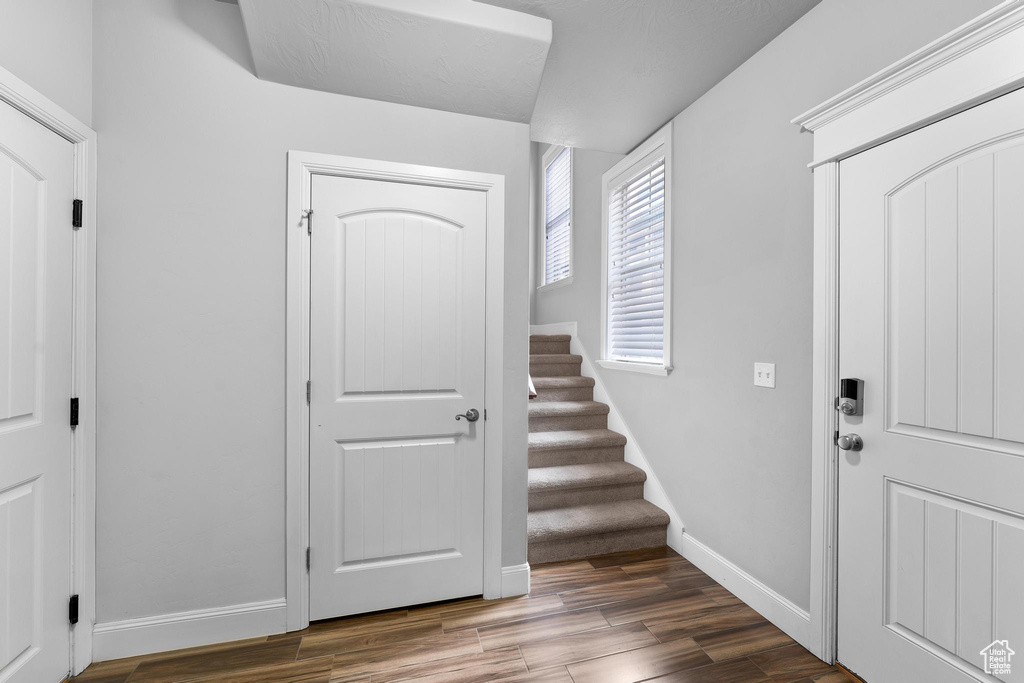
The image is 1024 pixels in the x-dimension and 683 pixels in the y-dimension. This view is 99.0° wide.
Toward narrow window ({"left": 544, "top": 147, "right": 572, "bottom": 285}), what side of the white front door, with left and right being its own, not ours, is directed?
right

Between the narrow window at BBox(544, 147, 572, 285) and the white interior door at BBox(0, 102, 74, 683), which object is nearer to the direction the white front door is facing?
the white interior door

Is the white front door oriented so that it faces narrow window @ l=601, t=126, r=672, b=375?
no

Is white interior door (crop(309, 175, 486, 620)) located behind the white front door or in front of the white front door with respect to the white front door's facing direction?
in front

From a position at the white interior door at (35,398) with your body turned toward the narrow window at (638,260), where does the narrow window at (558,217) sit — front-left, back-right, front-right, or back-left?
front-left

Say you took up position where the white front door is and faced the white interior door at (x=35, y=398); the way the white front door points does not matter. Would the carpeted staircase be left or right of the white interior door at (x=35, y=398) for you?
right

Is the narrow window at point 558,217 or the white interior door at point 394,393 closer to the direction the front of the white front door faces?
the white interior door

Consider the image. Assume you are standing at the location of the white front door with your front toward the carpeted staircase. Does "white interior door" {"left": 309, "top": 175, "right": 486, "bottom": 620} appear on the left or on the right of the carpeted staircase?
left

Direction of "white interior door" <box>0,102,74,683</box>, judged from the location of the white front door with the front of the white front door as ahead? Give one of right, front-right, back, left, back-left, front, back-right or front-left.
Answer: front

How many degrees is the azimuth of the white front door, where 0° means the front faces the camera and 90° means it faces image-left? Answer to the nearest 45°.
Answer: approximately 45°

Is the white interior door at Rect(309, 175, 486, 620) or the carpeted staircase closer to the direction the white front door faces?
the white interior door
